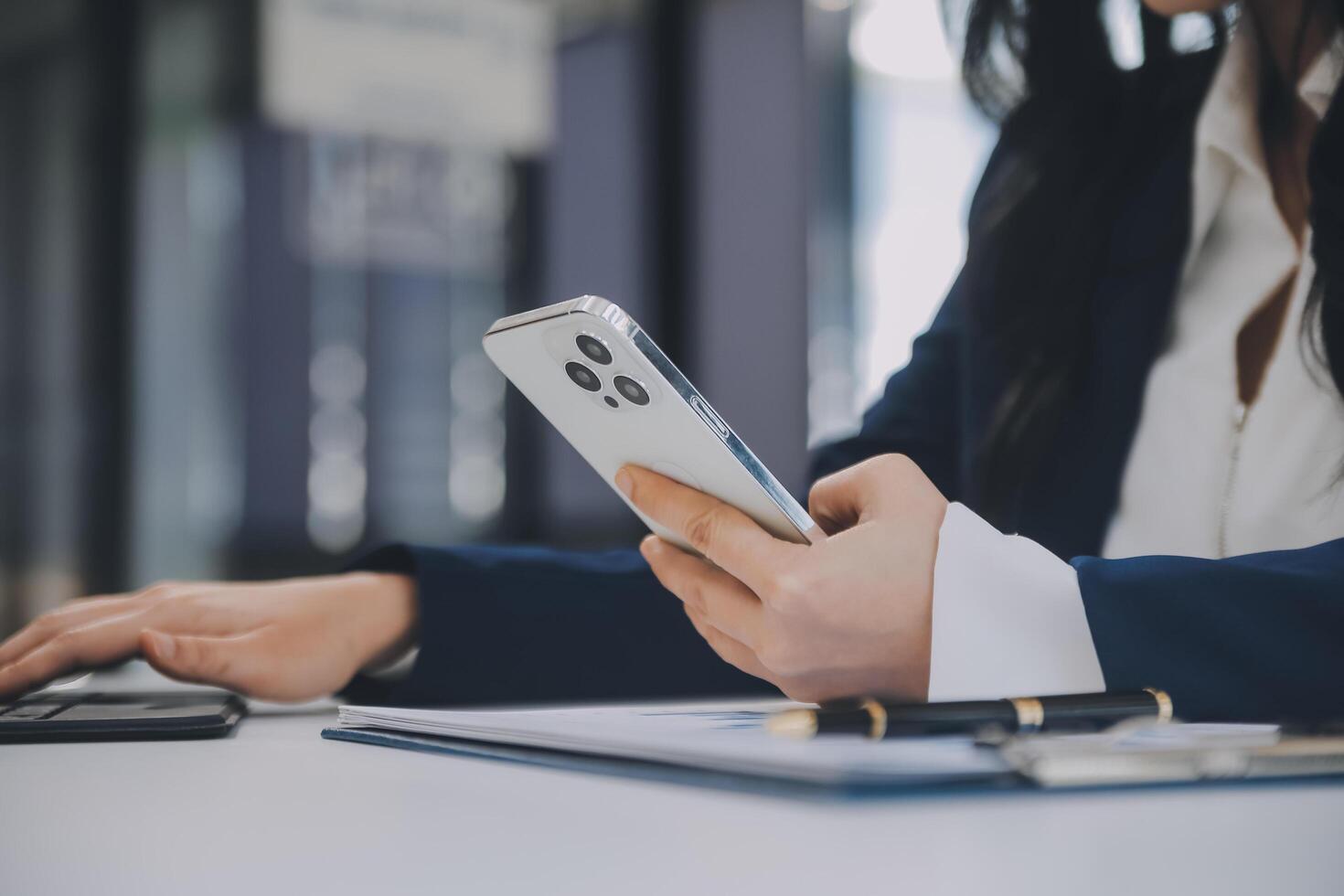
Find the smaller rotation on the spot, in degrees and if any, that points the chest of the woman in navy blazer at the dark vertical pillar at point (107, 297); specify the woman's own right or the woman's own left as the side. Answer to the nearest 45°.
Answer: approximately 90° to the woman's own right

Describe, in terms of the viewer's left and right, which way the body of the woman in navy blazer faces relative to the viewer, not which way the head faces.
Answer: facing the viewer and to the left of the viewer
